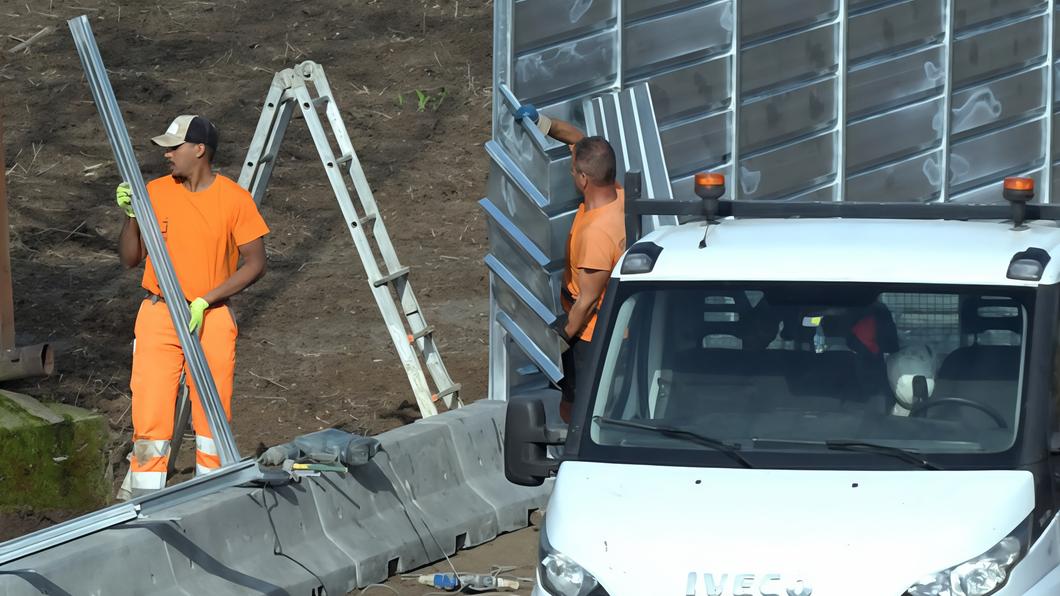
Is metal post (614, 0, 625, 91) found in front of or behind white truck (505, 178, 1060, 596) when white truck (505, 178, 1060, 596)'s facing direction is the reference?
behind

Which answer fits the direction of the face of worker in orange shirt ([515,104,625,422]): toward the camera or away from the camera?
away from the camera

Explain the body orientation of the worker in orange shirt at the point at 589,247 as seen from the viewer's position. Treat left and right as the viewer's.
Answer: facing away from the viewer and to the left of the viewer

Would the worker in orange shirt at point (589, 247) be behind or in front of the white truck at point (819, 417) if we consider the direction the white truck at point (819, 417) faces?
behind

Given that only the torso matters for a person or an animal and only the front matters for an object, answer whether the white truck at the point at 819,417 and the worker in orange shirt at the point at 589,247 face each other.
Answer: no

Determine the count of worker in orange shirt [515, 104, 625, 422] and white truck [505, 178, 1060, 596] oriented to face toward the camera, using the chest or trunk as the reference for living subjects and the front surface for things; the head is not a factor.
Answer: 1

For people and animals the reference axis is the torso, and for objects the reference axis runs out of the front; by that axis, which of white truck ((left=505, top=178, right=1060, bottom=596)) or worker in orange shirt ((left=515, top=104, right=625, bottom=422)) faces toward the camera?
the white truck

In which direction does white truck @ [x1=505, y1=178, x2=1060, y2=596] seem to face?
toward the camera
